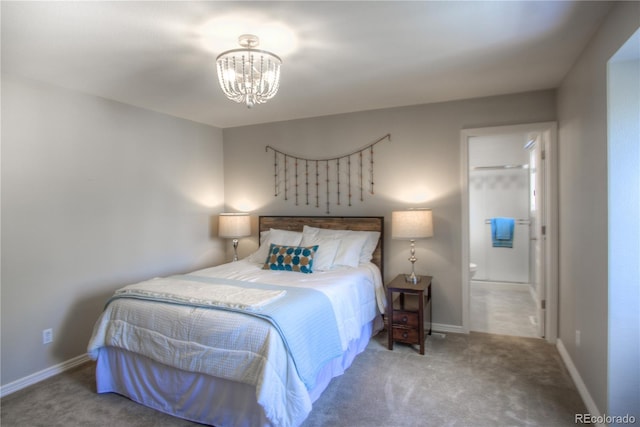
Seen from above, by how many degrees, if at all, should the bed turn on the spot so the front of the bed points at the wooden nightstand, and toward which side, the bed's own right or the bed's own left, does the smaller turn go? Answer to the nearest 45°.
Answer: approximately 135° to the bed's own left

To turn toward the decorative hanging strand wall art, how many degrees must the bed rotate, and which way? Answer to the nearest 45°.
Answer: approximately 180°

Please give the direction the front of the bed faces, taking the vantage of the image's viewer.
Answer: facing the viewer and to the left of the viewer

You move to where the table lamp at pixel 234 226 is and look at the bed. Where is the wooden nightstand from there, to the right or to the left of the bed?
left
